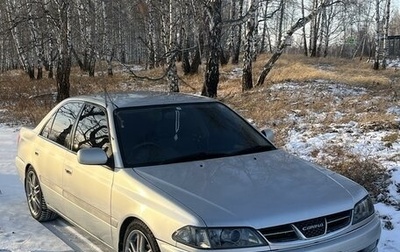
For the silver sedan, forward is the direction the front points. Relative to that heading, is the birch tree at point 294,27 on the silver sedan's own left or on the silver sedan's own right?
on the silver sedan's own left

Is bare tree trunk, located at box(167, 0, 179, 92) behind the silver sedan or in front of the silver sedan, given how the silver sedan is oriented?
behind

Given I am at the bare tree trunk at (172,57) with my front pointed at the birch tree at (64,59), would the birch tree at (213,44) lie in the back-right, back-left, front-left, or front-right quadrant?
back-left

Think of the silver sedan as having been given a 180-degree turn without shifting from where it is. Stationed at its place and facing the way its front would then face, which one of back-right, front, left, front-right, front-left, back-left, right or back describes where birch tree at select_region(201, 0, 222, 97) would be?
front-right

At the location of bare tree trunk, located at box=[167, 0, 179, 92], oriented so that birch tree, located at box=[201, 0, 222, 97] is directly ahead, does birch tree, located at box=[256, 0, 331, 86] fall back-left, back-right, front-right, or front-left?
front-left

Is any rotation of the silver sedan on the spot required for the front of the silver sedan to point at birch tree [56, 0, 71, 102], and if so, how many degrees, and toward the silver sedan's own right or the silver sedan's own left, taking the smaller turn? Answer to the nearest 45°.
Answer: approximately 135° to the silver sedan's own left

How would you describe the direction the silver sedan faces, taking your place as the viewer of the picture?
facing the viewer and to the right of the viewer
